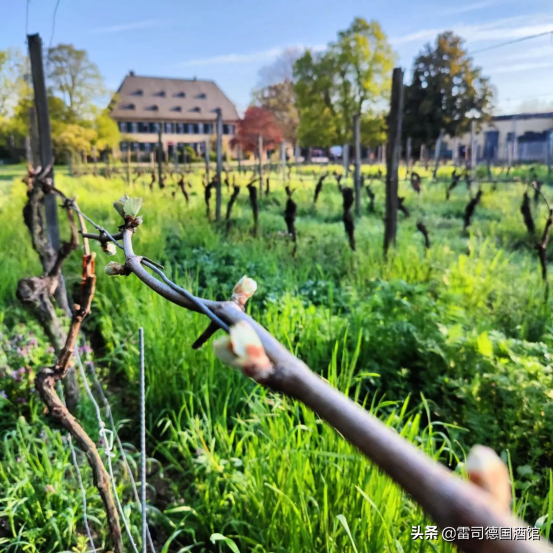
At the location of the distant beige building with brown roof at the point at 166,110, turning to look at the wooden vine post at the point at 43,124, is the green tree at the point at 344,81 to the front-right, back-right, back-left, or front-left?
front-left

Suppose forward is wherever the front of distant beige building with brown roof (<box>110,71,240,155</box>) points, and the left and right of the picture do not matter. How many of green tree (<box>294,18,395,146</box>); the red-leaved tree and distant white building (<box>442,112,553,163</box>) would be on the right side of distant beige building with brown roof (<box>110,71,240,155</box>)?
0

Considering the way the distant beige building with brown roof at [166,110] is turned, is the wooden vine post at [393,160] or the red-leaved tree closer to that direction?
the wooden vine post

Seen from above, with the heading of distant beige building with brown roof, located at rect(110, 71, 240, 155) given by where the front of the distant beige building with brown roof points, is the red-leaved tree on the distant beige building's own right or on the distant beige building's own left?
on the distant beige building's own left

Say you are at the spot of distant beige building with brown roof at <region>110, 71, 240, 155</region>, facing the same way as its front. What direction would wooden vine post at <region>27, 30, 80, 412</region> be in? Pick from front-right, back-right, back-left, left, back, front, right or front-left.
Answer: front

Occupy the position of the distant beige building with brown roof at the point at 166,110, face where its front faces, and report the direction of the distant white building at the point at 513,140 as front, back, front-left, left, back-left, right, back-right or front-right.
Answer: front-left

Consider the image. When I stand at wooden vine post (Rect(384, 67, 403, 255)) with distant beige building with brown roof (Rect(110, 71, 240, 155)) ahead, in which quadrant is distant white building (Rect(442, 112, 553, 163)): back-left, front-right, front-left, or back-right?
front-right

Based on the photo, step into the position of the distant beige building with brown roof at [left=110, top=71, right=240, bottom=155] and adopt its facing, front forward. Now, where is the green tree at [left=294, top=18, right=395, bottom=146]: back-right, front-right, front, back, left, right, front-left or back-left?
front-left

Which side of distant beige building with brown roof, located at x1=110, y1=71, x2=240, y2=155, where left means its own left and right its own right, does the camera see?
front

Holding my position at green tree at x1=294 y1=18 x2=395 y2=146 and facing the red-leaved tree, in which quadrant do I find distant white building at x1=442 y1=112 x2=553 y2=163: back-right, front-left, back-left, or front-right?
back-right

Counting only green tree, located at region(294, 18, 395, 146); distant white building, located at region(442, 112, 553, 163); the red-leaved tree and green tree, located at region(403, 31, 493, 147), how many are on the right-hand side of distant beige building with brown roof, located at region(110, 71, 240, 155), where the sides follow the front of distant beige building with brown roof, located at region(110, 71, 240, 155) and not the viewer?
0

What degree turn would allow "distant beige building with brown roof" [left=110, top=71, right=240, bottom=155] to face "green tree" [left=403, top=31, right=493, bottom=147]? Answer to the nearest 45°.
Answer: approximately 45° to its left

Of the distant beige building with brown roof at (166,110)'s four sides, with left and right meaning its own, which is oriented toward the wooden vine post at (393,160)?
front
